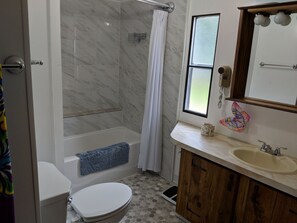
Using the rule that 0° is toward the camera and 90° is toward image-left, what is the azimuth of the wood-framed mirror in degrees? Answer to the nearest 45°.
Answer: approximately 45°

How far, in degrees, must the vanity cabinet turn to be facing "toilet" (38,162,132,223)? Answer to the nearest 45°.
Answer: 0° — it already faces it

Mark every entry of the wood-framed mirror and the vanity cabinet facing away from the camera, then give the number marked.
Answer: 0

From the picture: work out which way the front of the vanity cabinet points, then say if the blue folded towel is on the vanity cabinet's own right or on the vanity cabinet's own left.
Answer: on the vanity cabinet's own right

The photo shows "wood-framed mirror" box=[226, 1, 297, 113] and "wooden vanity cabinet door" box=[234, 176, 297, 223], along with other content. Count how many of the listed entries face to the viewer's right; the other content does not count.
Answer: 0

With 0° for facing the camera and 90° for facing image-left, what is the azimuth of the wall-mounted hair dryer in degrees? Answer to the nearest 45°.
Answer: approximately 45°
